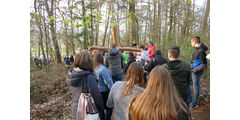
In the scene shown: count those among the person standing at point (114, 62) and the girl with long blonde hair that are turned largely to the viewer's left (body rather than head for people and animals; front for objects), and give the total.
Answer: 0

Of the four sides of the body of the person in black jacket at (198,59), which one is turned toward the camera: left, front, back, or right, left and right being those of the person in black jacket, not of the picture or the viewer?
left

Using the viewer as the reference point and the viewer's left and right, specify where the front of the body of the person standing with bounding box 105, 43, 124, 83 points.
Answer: facing away from the viewer

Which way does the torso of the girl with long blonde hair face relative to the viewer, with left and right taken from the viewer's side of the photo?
facing away from the viewer

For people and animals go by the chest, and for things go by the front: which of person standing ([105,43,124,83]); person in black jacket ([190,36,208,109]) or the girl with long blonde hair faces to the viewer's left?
the person in black jacket

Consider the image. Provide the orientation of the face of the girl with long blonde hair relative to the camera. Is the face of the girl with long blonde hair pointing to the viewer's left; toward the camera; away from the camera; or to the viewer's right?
away from the camera

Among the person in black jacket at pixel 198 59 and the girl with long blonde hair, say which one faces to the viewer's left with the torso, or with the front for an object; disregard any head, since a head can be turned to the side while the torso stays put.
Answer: the person in black jacket

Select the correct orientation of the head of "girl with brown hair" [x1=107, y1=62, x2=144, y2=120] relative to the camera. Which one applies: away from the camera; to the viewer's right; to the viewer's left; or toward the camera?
away from the camera

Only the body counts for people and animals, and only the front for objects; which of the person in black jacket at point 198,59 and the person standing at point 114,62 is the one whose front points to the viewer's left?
the person in black jacket
